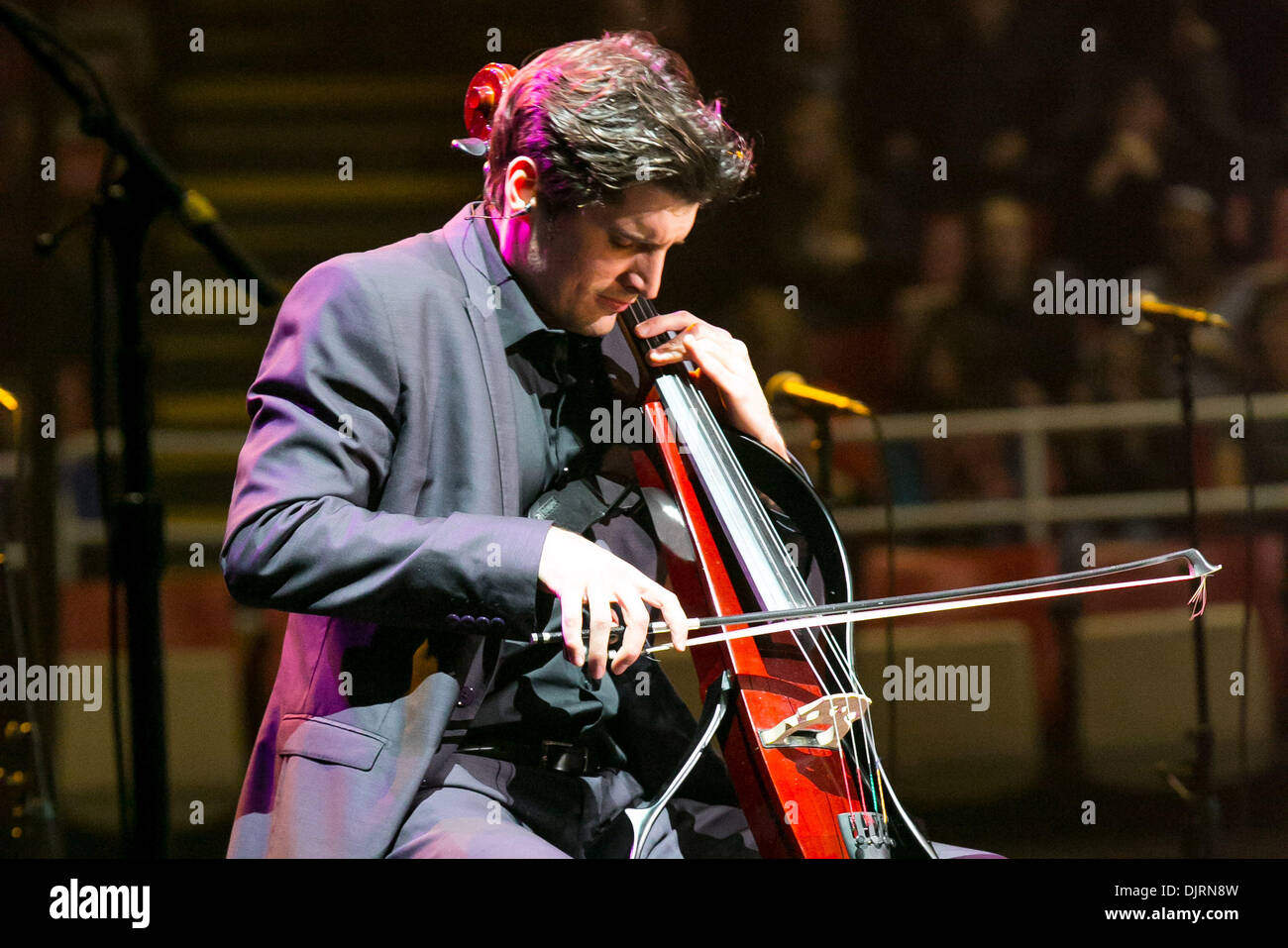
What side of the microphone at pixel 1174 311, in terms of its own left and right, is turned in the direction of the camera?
left

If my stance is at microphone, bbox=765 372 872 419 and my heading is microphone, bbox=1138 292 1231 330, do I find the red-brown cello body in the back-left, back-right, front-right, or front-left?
back-right

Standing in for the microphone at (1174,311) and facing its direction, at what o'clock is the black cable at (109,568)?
The black cable is roughly at 11 o'clock from the microphone.

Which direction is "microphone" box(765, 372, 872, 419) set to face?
to the viewer's left

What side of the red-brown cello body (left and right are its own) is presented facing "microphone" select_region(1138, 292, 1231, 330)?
left

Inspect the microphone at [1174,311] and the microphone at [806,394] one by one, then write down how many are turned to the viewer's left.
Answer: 2

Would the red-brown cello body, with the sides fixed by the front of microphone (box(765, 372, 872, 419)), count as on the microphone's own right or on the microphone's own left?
on the microphone's own left

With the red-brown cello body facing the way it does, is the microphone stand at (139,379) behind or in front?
behind

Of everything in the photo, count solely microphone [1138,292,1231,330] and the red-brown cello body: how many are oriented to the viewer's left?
1

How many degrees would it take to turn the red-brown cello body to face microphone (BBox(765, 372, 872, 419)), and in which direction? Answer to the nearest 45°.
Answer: approximately 135° to its left

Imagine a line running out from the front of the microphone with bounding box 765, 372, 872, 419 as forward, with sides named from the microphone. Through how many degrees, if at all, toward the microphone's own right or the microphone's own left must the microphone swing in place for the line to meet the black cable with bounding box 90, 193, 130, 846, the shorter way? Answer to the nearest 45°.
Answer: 0° — it already faces it

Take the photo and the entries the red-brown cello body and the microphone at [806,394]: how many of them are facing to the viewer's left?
1

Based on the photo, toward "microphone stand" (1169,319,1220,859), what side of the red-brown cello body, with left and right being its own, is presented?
left

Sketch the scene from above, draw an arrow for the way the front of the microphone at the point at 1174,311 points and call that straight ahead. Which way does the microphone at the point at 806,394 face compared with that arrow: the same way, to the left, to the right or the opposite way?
the same way

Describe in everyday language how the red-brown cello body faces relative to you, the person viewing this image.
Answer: facing the viewer and to the right of the viewer
